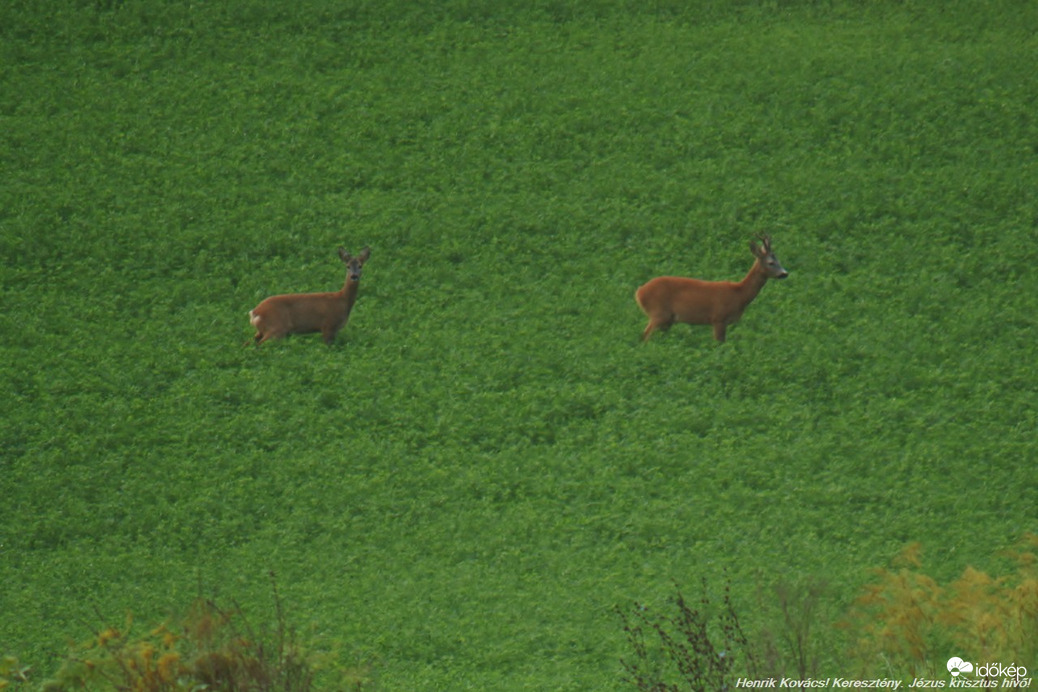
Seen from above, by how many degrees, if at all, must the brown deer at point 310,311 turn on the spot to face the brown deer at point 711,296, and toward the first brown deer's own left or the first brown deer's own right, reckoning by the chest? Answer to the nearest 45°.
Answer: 0° — it already faces it

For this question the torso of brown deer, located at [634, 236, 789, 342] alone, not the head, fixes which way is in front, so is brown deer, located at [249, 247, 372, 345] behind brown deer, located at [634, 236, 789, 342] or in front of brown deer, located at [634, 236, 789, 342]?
behind

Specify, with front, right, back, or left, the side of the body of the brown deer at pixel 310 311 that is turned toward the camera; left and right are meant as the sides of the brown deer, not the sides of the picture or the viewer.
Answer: right

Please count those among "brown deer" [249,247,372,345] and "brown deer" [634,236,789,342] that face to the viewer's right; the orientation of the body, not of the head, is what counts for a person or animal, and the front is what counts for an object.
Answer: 2

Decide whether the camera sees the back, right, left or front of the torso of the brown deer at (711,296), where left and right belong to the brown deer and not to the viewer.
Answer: right
